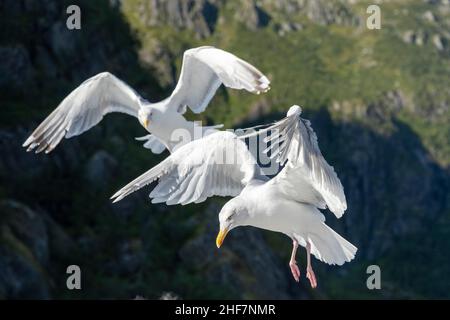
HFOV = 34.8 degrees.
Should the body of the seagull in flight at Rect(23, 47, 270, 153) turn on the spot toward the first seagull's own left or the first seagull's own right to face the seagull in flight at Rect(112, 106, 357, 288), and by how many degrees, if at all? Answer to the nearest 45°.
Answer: approximately 45° to the first seagull's own left

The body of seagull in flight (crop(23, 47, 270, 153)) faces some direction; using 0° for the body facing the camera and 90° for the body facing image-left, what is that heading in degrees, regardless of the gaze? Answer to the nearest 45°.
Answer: approximately 45°
